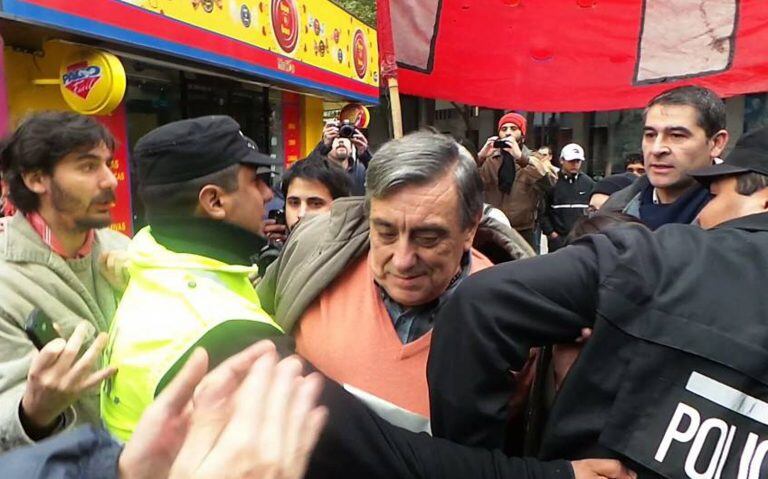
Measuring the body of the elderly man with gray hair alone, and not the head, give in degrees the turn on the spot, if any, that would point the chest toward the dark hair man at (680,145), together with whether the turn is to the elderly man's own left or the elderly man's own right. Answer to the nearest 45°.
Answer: approximately 135° to the elderly man's own left

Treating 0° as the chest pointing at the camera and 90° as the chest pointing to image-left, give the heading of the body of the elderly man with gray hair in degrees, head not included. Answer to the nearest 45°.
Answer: approximately 0°

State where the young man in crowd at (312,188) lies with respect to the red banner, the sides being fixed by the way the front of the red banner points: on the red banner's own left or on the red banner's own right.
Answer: on the red banner's own right

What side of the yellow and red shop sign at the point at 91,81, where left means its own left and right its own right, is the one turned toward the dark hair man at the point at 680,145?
left

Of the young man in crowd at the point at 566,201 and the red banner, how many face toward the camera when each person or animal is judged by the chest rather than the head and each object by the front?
2

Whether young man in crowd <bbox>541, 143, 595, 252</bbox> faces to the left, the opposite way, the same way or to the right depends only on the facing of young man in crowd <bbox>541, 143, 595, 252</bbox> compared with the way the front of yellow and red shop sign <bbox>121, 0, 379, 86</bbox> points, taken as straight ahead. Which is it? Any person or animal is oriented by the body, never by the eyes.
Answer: to the right

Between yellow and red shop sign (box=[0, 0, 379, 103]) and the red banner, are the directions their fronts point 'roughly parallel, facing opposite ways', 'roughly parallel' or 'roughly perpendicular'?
roughly perpendicular

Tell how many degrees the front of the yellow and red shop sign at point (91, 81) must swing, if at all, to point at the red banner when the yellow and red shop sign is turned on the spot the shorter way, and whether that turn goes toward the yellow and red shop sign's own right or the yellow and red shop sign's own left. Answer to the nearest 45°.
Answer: approximately 90° to the yellow and red shop sign's own left

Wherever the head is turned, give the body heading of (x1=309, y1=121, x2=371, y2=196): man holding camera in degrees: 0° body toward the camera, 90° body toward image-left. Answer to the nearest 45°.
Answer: approximately 0°

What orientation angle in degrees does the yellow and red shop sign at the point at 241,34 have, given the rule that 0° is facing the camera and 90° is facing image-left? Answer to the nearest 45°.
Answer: approximately 315°

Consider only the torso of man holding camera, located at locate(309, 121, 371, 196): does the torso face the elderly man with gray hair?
yes
